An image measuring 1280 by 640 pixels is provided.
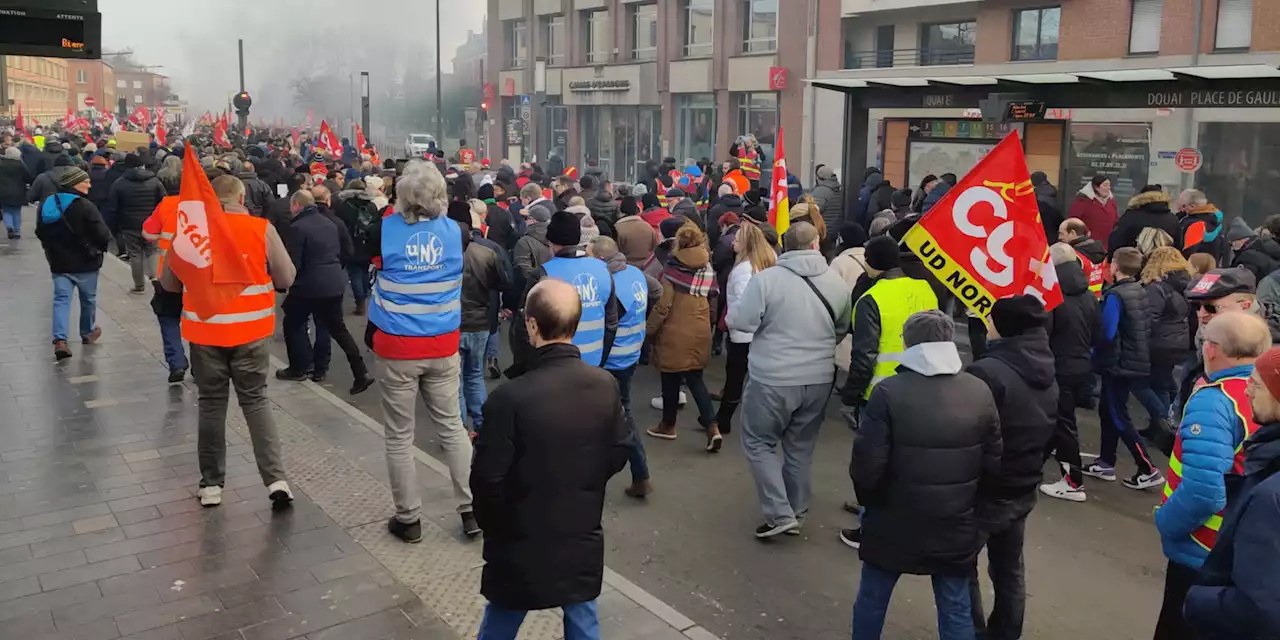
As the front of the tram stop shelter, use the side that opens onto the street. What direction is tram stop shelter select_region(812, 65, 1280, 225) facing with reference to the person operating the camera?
facing the viewer

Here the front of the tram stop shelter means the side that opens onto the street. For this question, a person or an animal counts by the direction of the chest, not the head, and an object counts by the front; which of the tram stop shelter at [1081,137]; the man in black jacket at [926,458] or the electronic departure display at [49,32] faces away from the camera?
the man in black jacket

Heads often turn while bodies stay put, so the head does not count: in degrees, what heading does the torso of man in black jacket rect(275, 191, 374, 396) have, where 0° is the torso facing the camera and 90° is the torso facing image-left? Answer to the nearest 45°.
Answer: approximately 135°

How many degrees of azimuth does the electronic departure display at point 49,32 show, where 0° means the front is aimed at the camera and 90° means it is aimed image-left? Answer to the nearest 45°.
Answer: approximately 0°

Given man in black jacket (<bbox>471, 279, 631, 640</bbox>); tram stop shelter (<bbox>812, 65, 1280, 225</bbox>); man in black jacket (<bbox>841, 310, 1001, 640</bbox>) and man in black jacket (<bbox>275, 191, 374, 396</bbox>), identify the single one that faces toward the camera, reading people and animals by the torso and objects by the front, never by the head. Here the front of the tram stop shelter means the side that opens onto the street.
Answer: the tram stop shelter

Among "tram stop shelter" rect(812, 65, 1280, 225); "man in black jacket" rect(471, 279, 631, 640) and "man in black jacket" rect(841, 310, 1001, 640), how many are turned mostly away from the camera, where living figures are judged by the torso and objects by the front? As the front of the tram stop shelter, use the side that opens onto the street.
2

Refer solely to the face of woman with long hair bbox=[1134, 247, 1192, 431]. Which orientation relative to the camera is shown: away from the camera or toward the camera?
away from the camera

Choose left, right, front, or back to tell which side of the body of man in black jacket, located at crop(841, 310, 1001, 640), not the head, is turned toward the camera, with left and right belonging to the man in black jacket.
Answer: back

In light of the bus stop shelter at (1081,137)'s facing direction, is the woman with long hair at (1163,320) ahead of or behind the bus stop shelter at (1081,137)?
ahead

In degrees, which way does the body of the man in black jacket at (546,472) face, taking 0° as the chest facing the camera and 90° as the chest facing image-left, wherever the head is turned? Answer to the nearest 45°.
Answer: approximately 180°

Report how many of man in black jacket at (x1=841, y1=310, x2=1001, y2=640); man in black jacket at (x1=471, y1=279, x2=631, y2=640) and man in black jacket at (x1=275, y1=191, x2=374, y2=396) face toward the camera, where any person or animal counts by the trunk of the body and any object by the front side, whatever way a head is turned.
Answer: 0

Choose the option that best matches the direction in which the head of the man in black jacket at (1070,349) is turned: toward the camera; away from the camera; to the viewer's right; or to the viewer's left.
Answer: away from the camera

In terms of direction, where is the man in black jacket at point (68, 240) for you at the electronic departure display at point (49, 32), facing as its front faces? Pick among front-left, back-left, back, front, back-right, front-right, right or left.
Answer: back
